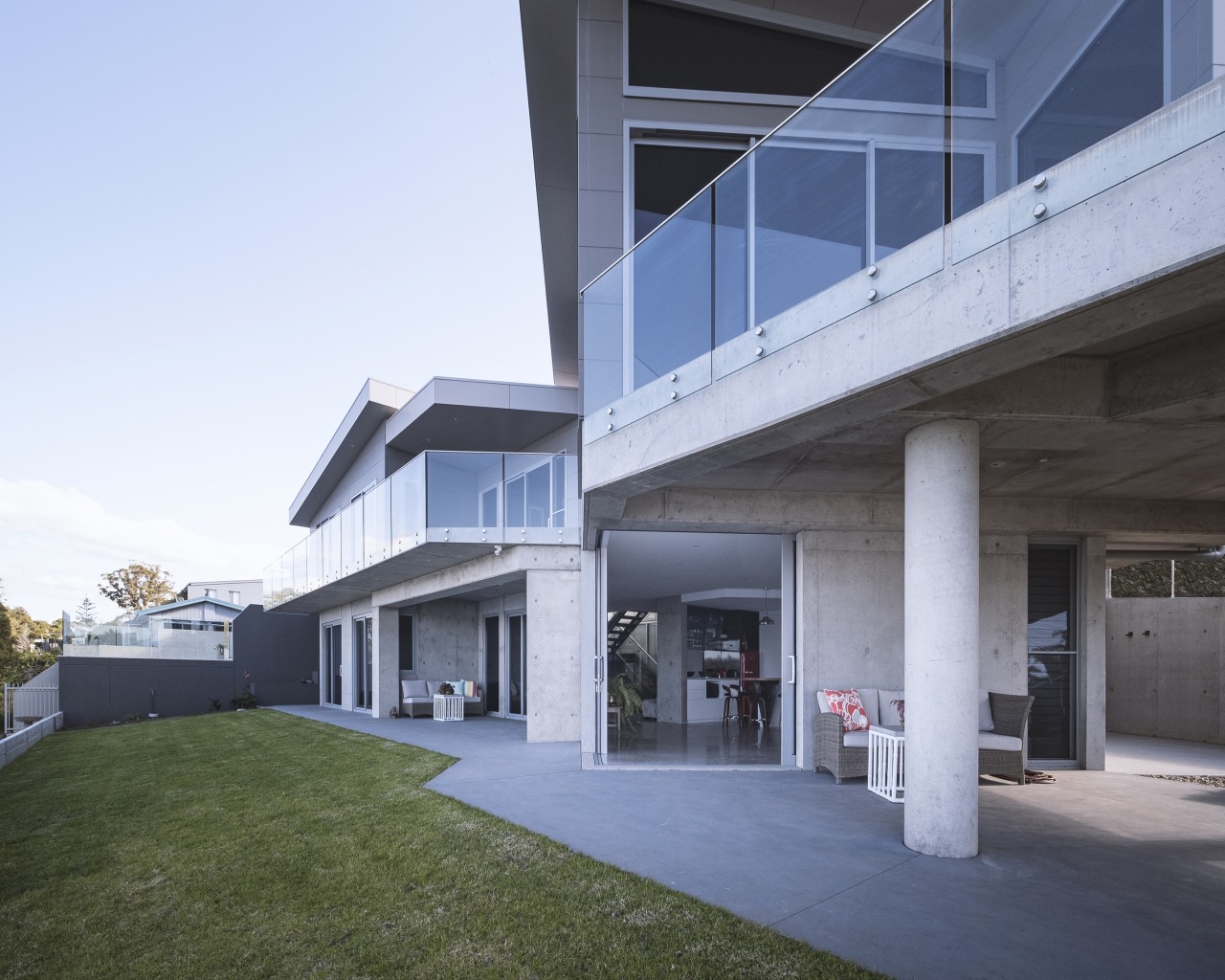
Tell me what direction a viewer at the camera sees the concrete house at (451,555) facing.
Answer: facing the viewer and to the left of the viewer

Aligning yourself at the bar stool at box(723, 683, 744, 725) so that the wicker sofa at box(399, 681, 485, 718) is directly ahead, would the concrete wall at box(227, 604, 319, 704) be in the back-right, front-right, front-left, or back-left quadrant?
front-right

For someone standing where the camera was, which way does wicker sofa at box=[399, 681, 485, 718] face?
facing the viewer

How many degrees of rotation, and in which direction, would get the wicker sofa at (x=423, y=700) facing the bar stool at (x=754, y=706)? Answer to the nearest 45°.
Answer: approximately 45° to its left

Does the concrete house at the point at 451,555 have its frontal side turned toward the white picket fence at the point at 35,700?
no

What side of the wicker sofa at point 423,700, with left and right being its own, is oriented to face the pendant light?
left

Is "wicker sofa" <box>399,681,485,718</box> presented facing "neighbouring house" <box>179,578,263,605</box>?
no
